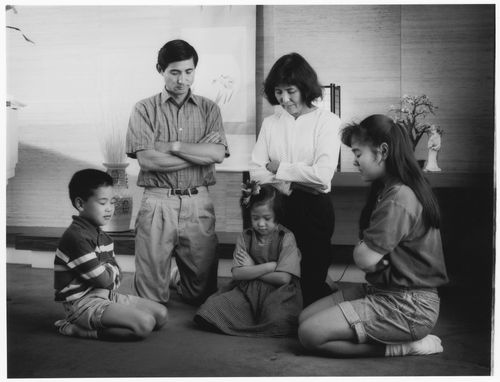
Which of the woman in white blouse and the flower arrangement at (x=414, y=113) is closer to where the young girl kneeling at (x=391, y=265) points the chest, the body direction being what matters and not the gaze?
the woman in white blouse

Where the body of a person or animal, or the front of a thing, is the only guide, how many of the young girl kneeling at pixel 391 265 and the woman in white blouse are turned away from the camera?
0

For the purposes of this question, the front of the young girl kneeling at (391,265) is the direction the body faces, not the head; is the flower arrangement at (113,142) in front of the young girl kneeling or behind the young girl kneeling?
in front

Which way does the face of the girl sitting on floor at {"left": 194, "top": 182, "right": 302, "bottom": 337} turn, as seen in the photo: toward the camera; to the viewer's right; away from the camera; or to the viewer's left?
toward the camera

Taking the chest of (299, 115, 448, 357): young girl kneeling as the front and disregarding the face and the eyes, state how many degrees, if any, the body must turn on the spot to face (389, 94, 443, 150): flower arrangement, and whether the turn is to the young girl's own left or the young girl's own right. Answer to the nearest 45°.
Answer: approximately 90° to the young girl's own right

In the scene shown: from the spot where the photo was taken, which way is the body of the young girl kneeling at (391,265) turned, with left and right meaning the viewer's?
facing to the left of the viewer

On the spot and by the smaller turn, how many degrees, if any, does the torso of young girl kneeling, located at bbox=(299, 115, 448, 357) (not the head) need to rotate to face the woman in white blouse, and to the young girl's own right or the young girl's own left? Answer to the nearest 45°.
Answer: approximately 45° to the young girl's own right

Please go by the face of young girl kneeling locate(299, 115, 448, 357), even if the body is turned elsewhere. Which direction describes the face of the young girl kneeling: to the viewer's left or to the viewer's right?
to the viewer's left

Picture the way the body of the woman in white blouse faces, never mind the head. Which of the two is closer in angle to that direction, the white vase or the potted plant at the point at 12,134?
the potted plant

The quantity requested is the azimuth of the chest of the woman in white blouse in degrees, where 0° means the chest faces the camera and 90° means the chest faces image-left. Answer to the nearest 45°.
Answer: approximately 45°

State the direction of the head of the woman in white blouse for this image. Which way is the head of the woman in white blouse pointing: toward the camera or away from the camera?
toward the camera

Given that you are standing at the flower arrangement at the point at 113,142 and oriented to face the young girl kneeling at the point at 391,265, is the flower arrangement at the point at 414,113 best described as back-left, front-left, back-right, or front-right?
front-left

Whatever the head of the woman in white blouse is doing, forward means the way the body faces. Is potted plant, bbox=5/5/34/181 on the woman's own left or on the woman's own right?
on the woman's own right
